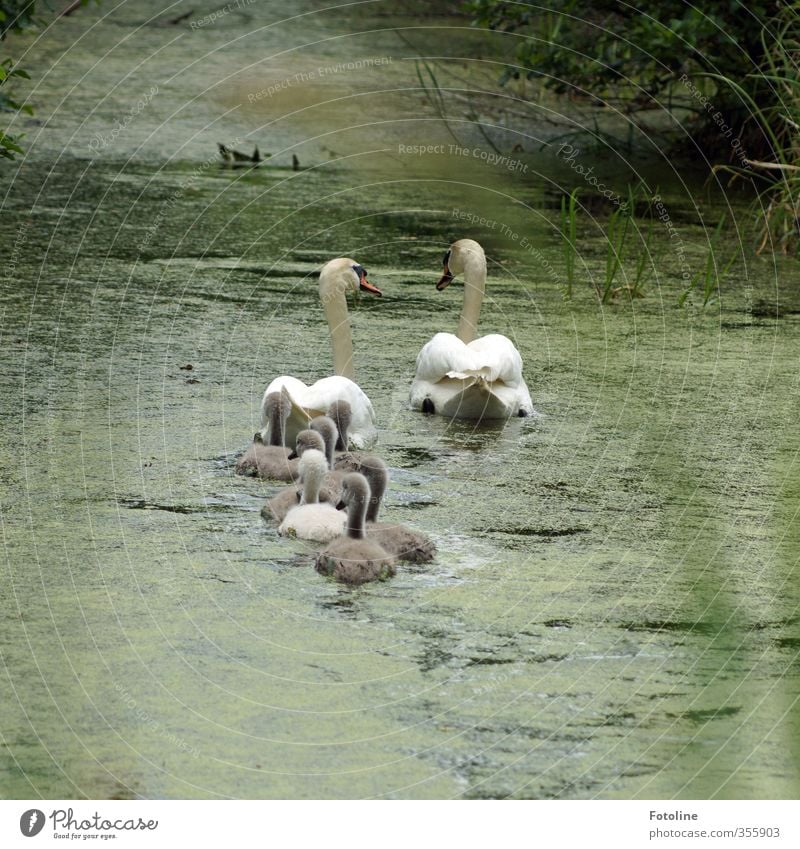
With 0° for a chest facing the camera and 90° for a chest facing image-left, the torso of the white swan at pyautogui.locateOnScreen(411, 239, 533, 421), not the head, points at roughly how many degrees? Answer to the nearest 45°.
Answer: approximately 180°

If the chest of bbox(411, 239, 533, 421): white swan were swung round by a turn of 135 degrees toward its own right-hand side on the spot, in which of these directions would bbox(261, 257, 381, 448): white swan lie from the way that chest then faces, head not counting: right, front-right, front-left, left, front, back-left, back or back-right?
right
